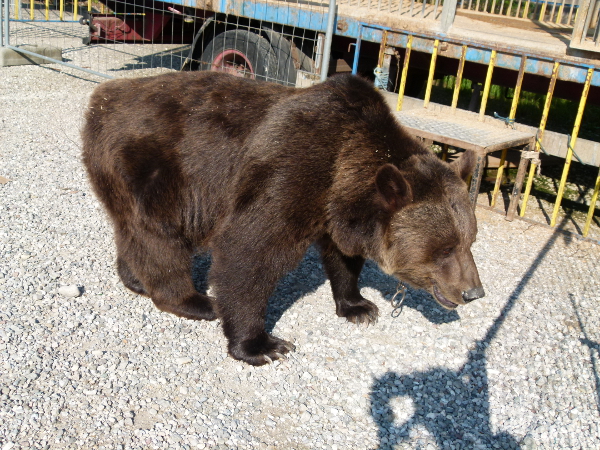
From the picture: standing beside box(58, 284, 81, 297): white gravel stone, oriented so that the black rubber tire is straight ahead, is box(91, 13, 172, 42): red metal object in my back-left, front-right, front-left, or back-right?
front-left

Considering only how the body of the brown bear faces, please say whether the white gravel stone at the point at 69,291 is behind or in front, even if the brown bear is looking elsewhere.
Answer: behind

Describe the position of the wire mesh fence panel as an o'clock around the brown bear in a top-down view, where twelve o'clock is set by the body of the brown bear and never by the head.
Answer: The wire mesh fence panel is roughly at 7 o'clock from the brown bear.

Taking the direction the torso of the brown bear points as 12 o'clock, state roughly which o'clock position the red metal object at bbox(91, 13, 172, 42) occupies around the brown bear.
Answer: The red metal object is roughly at 7 o'clock from the brown bear.

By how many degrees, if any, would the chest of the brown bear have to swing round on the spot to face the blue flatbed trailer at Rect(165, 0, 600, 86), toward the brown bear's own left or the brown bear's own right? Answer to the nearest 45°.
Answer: approximately 135° to the brown bear's own left

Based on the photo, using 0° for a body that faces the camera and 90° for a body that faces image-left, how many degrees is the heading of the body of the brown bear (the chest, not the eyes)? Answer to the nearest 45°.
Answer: approximately 315°

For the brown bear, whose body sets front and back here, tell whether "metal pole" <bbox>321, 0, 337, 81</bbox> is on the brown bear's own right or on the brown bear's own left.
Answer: on the brown bear's own left

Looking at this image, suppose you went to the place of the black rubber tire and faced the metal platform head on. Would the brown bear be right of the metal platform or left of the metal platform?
right
